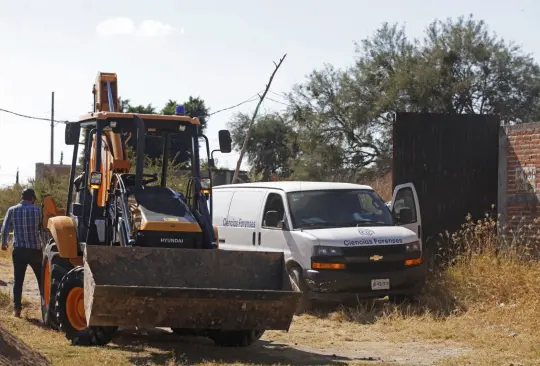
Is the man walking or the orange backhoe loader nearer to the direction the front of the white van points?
the orange backhoe loader

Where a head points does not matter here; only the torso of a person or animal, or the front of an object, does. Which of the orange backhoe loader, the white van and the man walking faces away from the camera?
the man walking

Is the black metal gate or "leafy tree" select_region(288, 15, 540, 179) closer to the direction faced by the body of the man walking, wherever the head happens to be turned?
the leafy tree

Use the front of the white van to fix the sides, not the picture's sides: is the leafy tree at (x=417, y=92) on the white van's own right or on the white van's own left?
on the white van's own left

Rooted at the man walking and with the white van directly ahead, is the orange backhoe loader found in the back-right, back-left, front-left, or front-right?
front-right

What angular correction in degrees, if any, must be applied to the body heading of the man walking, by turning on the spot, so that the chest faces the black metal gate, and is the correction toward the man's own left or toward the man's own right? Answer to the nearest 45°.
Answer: approximately 90° to the man's own right

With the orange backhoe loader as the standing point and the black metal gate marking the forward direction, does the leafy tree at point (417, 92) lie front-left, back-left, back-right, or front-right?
front-left

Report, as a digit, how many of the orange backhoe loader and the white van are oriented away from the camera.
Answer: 0

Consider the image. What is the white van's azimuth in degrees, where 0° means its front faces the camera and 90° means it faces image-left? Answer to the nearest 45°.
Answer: approximately 315°

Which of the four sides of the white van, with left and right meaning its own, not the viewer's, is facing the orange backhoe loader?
right

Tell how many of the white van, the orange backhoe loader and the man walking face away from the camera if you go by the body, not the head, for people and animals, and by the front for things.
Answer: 1

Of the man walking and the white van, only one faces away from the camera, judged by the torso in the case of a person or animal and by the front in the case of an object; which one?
the man walking
